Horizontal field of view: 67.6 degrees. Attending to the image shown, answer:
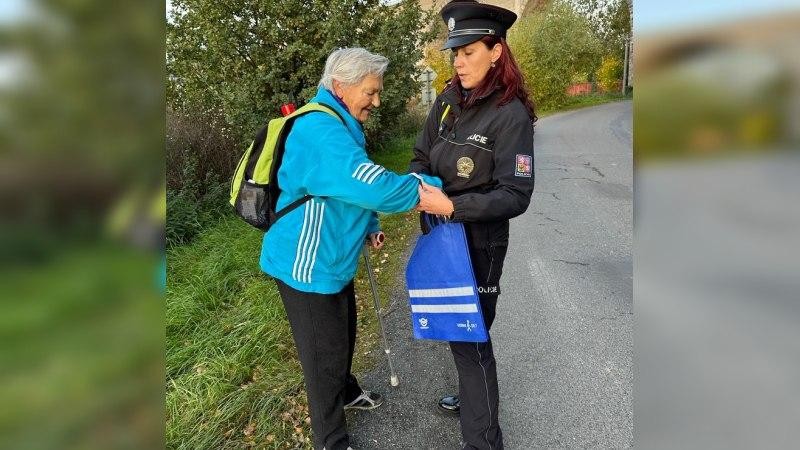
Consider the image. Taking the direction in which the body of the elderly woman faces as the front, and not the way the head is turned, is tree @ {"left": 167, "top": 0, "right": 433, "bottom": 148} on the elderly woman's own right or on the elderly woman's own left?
on the elderly woman's own left

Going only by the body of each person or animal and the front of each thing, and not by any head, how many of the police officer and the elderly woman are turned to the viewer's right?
1

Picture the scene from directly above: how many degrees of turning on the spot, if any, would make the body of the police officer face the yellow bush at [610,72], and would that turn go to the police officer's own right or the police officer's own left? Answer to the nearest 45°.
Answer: approximately 135° to the police officer's own right

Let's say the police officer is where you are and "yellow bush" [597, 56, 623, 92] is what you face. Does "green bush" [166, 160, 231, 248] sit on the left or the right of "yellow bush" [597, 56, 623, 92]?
left

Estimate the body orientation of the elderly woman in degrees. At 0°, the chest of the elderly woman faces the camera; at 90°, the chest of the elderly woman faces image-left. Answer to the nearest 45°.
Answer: approximately 270°

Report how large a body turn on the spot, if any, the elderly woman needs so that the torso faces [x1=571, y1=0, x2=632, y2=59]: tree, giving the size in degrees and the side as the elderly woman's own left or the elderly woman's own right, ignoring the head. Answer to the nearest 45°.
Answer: approximately 45° to the elderly woman's own left

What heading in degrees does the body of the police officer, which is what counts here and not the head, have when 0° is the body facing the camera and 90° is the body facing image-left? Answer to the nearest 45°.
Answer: approximately 45°

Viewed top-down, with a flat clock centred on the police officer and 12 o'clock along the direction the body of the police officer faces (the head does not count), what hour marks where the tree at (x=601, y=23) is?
The tree is roughly at 5 o'clock from the police officer.

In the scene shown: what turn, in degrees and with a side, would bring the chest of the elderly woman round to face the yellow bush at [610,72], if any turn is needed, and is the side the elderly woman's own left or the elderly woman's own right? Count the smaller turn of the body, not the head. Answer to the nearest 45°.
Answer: approximately 45° to the elderly woman's own left
